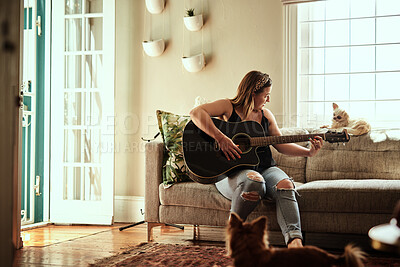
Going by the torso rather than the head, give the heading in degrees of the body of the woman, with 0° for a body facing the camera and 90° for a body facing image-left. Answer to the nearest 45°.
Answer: approximately 315°

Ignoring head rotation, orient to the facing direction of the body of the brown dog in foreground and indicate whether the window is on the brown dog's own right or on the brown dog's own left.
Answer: on the brown dog's own right

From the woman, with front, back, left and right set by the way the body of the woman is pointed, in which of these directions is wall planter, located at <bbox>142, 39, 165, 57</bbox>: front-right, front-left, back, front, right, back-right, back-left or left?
back

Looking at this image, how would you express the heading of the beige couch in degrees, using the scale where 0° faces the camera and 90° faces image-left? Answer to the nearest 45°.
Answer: approximately 0°

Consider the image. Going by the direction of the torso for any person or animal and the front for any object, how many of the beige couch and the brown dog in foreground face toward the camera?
1

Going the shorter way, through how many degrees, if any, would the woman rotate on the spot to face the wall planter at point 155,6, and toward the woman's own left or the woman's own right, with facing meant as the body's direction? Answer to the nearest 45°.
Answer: approximately 180°
